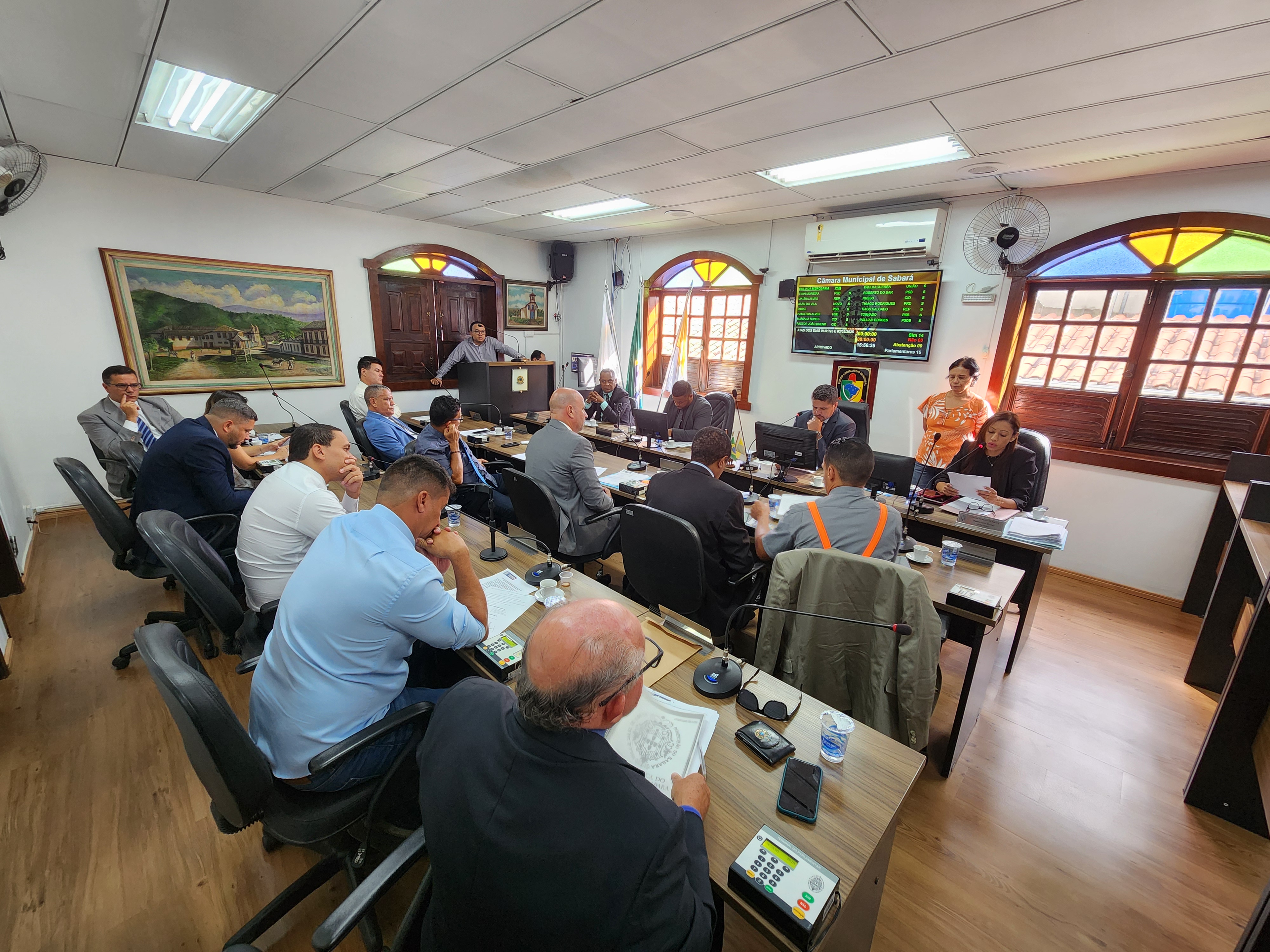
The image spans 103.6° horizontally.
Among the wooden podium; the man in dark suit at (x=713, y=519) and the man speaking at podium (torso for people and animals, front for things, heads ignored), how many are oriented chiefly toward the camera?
2

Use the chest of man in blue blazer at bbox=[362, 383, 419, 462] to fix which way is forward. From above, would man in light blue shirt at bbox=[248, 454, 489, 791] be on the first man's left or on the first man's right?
on the first man's right

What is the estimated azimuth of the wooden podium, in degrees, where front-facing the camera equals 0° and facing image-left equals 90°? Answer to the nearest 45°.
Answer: approximately 0°

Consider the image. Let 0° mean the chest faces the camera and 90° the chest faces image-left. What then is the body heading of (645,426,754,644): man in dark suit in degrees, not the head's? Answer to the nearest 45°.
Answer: approximately 225°

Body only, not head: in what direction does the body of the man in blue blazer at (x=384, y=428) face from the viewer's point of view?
to the viewer's right

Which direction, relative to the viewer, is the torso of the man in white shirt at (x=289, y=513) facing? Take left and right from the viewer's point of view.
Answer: facing away from the viewer and to the right of the viewer

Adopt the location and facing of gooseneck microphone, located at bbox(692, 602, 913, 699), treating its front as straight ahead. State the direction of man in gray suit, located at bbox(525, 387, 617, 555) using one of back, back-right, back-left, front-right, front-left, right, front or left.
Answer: back-left

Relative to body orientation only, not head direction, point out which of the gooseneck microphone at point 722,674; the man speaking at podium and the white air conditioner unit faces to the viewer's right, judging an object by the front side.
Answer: the gooseneck microphone

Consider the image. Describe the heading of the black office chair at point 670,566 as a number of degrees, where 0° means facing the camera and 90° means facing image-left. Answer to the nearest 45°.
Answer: approximately 225°

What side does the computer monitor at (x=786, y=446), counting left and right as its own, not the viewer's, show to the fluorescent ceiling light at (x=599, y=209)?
left

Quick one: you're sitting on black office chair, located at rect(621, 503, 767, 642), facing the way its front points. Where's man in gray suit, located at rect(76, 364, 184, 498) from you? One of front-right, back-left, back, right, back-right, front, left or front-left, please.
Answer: back-left

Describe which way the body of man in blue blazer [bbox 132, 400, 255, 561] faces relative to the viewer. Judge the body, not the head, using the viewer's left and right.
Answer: facing to the right of the viewer

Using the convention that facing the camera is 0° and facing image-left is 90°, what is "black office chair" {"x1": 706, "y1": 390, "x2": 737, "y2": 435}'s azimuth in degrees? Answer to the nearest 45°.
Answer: approximately 45°

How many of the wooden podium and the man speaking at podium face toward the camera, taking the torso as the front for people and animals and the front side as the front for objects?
2
